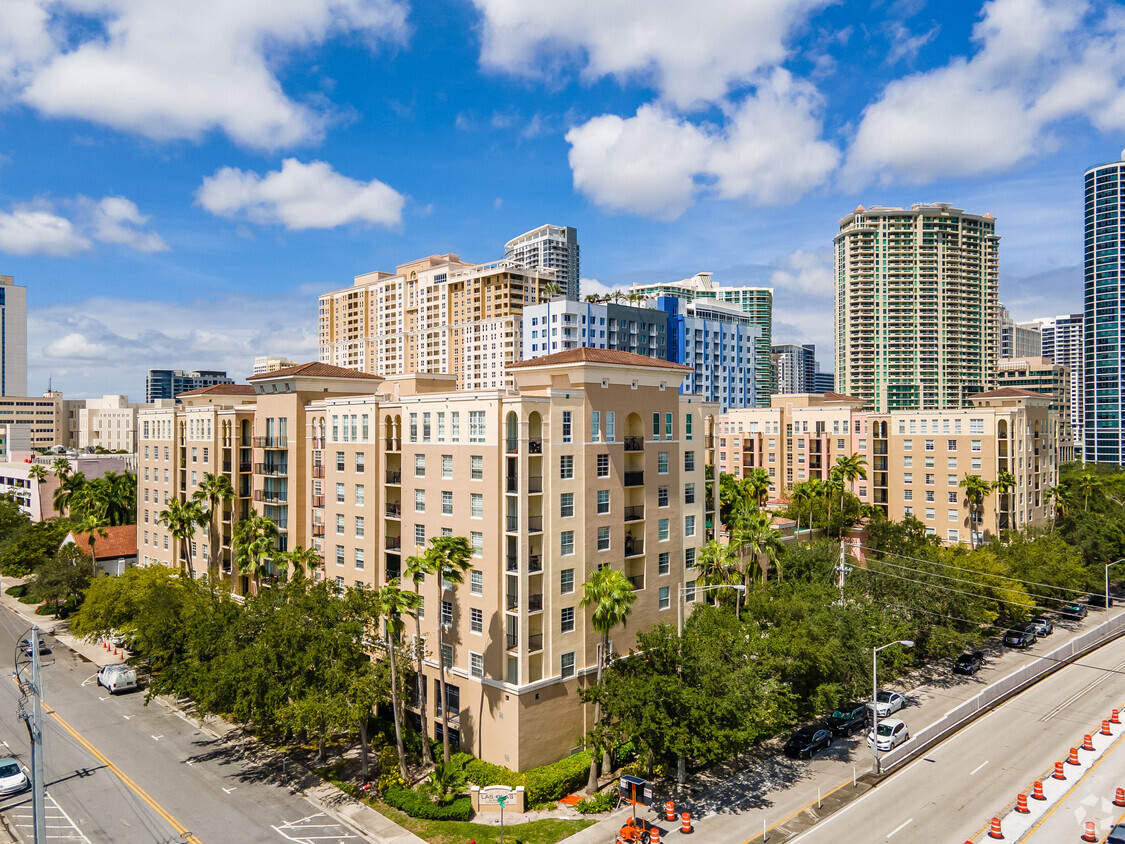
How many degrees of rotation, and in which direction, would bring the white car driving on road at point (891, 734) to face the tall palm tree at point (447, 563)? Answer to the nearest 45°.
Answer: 0° — it already faces it

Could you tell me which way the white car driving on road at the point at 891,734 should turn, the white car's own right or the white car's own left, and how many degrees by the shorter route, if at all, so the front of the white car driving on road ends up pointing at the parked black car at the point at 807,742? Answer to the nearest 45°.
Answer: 0° — it already faces it

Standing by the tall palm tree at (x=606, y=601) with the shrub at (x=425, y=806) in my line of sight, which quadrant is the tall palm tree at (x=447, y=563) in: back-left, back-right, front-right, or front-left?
front-right

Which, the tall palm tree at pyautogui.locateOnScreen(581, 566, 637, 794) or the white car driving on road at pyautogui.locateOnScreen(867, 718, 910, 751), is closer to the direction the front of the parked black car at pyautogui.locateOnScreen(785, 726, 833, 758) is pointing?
the tall palm tree

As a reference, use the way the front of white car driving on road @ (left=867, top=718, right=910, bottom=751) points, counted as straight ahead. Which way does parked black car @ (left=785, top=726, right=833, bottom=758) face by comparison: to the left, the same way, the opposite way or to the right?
the same way

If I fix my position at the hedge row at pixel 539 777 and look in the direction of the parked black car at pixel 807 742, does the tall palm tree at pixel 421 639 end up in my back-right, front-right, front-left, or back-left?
back-left
